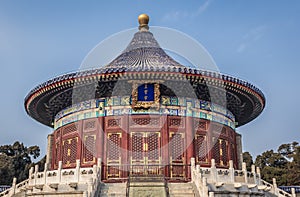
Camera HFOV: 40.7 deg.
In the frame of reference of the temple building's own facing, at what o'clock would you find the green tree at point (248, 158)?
The green tree is roughly at 7 o'clock from the temple building.

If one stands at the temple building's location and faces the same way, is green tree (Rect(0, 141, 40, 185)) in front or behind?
behind

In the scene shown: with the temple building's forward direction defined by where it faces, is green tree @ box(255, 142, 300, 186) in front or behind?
behind
